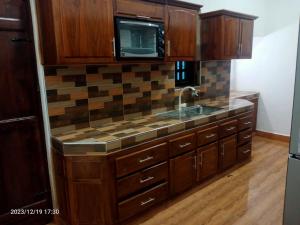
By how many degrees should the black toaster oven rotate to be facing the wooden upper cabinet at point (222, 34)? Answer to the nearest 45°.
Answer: approximately 90° to its left

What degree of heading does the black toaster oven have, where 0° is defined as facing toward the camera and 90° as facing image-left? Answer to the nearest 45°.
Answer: approximately 315°

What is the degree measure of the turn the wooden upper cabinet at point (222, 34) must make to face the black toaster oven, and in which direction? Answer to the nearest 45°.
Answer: approximately 90° to its right

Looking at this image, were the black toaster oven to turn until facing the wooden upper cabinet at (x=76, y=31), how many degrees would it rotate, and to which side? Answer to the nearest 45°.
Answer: approximately 90° to its right

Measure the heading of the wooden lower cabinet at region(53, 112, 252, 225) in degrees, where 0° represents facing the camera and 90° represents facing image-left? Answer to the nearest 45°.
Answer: approximately 315°

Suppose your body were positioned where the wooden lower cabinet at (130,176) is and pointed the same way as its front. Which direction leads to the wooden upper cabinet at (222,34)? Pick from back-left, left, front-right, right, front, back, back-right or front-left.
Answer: left
